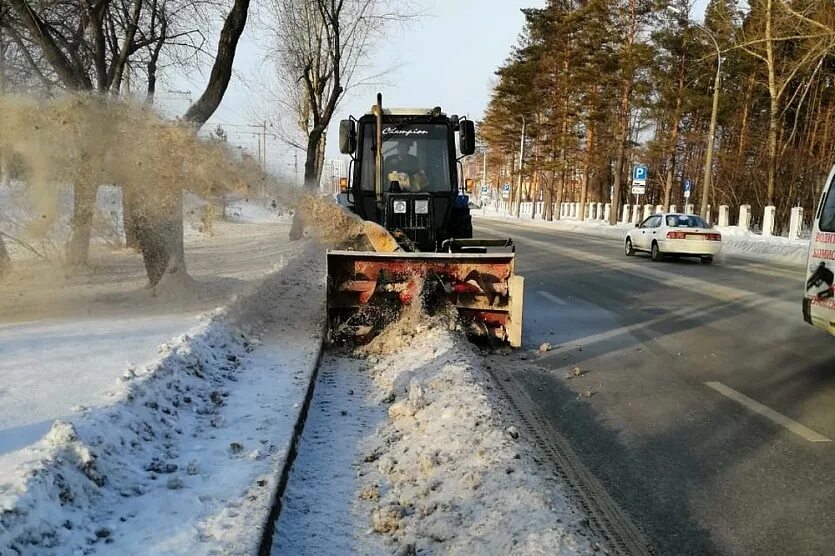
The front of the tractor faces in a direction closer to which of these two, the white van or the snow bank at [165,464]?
the snow bank

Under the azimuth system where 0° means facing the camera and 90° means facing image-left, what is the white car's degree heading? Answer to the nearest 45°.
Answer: approximately 135°

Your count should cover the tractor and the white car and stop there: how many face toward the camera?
1

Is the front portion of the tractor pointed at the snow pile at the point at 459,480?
yes

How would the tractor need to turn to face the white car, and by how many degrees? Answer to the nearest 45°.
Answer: approximately 135° to its left

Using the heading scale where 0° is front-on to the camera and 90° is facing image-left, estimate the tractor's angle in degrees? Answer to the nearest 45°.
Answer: approximately 0°

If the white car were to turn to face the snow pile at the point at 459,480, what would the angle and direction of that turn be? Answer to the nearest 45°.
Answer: approximately 135° to its left

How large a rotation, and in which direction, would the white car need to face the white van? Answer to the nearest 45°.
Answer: approximately 135° to its left

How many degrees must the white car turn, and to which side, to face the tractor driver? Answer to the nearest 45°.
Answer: approximately 135° to its left

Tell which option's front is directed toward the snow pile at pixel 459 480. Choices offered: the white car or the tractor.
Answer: the tractor

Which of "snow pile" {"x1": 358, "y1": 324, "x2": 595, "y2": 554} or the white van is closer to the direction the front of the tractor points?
the snow pile

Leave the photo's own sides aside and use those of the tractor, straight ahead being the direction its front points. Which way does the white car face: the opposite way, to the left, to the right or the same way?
the opposite way
